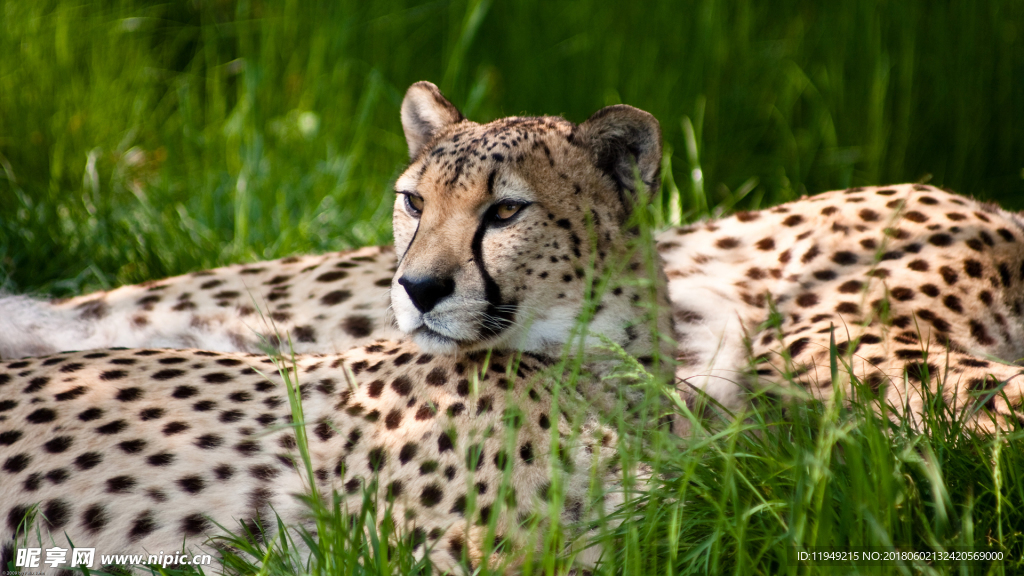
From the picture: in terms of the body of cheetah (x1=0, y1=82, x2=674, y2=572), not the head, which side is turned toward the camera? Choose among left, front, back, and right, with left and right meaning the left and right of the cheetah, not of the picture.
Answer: right
